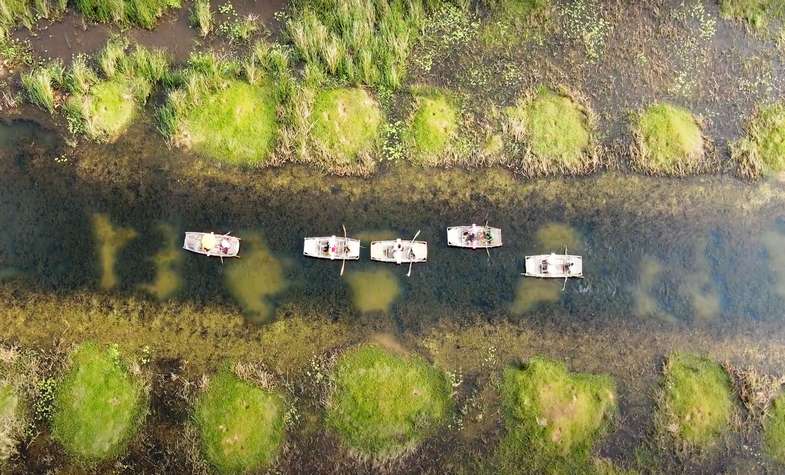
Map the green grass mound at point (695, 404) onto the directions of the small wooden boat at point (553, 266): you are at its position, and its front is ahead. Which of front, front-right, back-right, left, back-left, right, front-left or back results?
back

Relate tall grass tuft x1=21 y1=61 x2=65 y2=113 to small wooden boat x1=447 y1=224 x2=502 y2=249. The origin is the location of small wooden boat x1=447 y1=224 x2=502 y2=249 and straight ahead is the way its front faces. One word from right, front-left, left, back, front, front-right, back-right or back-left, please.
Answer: front

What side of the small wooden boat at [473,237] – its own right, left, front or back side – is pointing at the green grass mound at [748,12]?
back

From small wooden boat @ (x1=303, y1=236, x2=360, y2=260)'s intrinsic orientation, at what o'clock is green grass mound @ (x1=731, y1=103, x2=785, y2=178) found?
The green grass mound is roughly at 6 o'clock from the small wooden boat.

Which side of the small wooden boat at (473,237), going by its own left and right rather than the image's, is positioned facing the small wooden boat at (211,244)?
front

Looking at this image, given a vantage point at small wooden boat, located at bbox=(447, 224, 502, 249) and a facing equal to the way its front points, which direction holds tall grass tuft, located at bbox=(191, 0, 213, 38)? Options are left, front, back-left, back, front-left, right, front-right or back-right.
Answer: front

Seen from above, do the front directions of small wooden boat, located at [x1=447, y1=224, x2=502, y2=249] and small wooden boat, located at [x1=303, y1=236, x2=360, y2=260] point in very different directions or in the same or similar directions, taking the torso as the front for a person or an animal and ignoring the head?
same or similar directions

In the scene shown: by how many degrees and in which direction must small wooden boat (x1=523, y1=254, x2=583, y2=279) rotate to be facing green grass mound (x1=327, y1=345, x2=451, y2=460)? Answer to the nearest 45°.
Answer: approximately 45° to its left

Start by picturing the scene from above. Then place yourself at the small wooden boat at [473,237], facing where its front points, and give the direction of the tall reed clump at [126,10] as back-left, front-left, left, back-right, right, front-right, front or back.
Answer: front

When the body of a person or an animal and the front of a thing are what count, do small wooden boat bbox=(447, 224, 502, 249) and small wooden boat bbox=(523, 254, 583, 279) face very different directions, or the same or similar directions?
same or similar directions

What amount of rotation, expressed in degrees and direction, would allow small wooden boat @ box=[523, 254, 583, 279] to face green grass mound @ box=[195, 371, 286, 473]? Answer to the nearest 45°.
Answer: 0° — it already faces it
